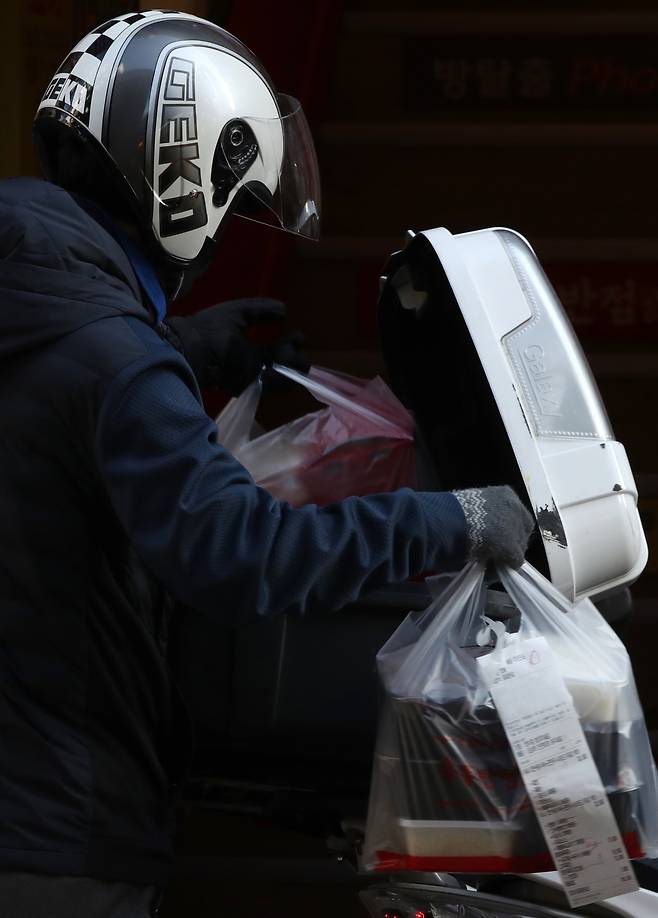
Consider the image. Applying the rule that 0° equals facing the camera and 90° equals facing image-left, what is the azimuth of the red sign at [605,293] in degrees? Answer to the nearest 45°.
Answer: approximately 0°
